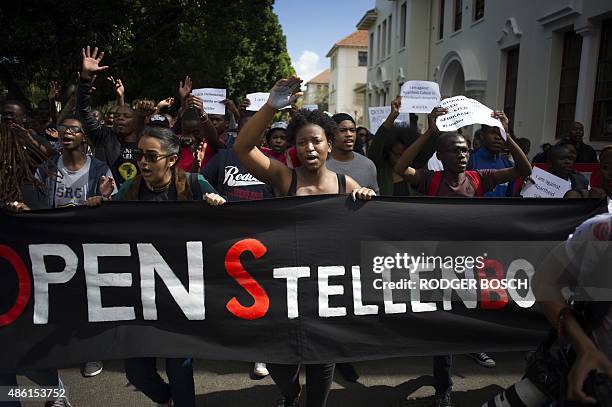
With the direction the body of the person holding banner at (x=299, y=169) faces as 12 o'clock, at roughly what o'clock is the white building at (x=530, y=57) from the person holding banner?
The white building is roughly at 7 o'clock from the person holding banner.

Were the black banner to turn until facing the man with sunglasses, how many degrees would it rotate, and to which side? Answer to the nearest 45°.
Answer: approximately 135° to its right

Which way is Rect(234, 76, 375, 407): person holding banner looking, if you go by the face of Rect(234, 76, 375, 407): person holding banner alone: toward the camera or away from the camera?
toward the camera

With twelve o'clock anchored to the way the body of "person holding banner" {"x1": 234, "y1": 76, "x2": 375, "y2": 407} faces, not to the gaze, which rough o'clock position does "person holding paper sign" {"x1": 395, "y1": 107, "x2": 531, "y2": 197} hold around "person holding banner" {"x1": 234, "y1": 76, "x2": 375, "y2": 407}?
"person holding paper sign" {"x1": 395, "y1": 107, "x2": 531, "y2": 197} is roughly at 8 o'clock from "person holding banner" {"x1": 234, "y1": 76, "x2": 375, "y2": 407}.

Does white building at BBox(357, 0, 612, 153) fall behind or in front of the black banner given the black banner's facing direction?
behind

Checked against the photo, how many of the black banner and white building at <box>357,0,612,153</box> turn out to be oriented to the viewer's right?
0

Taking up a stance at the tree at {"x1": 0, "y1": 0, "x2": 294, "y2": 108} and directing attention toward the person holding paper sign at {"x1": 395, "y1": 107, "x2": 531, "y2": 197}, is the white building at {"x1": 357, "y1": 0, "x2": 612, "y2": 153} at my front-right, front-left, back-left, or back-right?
front-left

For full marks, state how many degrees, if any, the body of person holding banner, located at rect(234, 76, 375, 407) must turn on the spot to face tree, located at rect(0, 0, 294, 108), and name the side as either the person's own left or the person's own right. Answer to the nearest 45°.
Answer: approximately 135° to the person's own right

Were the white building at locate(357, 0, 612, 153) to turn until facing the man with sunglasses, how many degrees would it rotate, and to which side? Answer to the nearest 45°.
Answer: approximately 45° to its left

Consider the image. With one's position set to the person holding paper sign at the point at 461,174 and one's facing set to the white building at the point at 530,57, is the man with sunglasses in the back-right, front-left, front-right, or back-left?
back-left

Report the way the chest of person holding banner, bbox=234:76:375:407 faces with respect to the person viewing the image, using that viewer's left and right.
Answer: facing the viewer

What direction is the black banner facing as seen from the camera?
toward the camera

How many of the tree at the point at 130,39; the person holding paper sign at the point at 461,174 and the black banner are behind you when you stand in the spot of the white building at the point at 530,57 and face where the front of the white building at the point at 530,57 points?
0

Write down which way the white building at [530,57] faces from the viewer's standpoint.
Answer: facing the viewer and to the left of the viewer

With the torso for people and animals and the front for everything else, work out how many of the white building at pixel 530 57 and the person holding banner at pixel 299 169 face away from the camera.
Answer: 0
